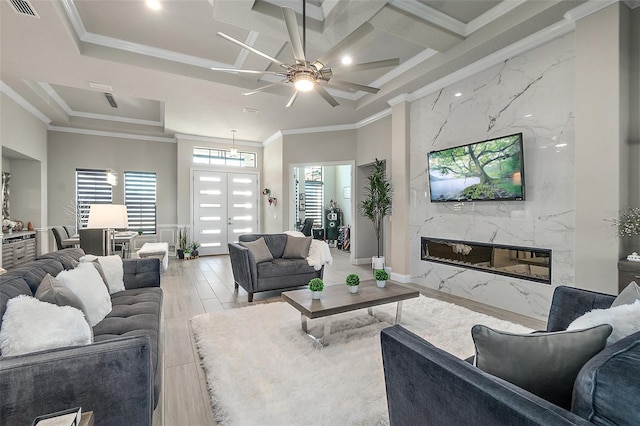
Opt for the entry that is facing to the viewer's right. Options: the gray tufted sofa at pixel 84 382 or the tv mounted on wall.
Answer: the gray tufted sofa

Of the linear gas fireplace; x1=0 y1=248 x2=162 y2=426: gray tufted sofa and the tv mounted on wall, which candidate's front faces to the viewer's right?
the gray tufted sofa

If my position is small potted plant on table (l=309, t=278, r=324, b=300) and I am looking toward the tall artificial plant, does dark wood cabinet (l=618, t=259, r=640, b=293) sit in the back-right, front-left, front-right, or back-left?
front-right

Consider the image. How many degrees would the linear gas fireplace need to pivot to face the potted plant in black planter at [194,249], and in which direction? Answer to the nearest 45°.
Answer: approximately 45° to its right

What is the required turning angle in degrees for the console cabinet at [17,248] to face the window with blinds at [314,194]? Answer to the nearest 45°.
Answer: approximately 45° to its left

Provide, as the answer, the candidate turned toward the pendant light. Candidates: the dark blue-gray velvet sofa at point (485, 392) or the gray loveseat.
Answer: the dark blue-gray velvet sofa

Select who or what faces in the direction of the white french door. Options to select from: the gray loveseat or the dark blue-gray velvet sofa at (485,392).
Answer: the dark blue-gray velvet sofa

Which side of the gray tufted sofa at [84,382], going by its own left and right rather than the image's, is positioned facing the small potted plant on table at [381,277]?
front

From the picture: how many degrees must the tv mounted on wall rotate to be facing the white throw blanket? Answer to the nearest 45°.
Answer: approximately 45° to its right

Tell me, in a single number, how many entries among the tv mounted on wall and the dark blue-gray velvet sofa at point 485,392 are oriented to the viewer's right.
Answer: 0

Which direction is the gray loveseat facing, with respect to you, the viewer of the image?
facing the viewer and to the right of the viewer

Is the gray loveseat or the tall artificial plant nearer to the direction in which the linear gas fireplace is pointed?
the gray loveseat

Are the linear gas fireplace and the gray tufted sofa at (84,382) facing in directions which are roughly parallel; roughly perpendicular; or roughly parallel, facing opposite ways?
roughly parallel, facing opposite ways

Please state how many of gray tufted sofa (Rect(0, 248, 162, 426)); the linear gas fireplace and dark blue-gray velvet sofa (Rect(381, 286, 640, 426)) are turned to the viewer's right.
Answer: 1

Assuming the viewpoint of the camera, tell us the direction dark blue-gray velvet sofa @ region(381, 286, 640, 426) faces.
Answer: facing away from the viewer and to the left of the viewer

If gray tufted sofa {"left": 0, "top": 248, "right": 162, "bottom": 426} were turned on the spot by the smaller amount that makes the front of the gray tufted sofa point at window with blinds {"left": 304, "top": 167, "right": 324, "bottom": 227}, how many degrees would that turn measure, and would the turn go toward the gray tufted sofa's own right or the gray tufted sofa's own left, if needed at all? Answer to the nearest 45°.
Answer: approximately 45° to the gray tufted sofa's own left

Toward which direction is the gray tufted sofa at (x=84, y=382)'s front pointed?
to the viewer's right

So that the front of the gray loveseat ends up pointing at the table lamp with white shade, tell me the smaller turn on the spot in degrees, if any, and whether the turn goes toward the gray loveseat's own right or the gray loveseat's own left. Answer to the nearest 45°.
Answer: approximately 135° to the gray loveseat's own right

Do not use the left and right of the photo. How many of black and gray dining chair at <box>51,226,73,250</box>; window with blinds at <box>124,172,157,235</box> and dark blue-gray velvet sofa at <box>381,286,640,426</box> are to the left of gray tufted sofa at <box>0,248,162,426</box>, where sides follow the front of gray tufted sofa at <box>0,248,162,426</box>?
2

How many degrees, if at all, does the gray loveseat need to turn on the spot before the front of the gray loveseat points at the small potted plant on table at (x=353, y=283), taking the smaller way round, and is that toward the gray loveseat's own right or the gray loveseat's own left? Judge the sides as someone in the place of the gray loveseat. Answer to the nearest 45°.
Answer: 0° — it already faces it

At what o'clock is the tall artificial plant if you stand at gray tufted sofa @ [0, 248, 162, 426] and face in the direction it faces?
The tall artificial plant is roughly at 11 o'clock from the gray tufted sofa.

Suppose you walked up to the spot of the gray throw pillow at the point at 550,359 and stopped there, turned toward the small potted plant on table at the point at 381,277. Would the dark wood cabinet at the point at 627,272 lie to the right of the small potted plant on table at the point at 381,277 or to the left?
right
